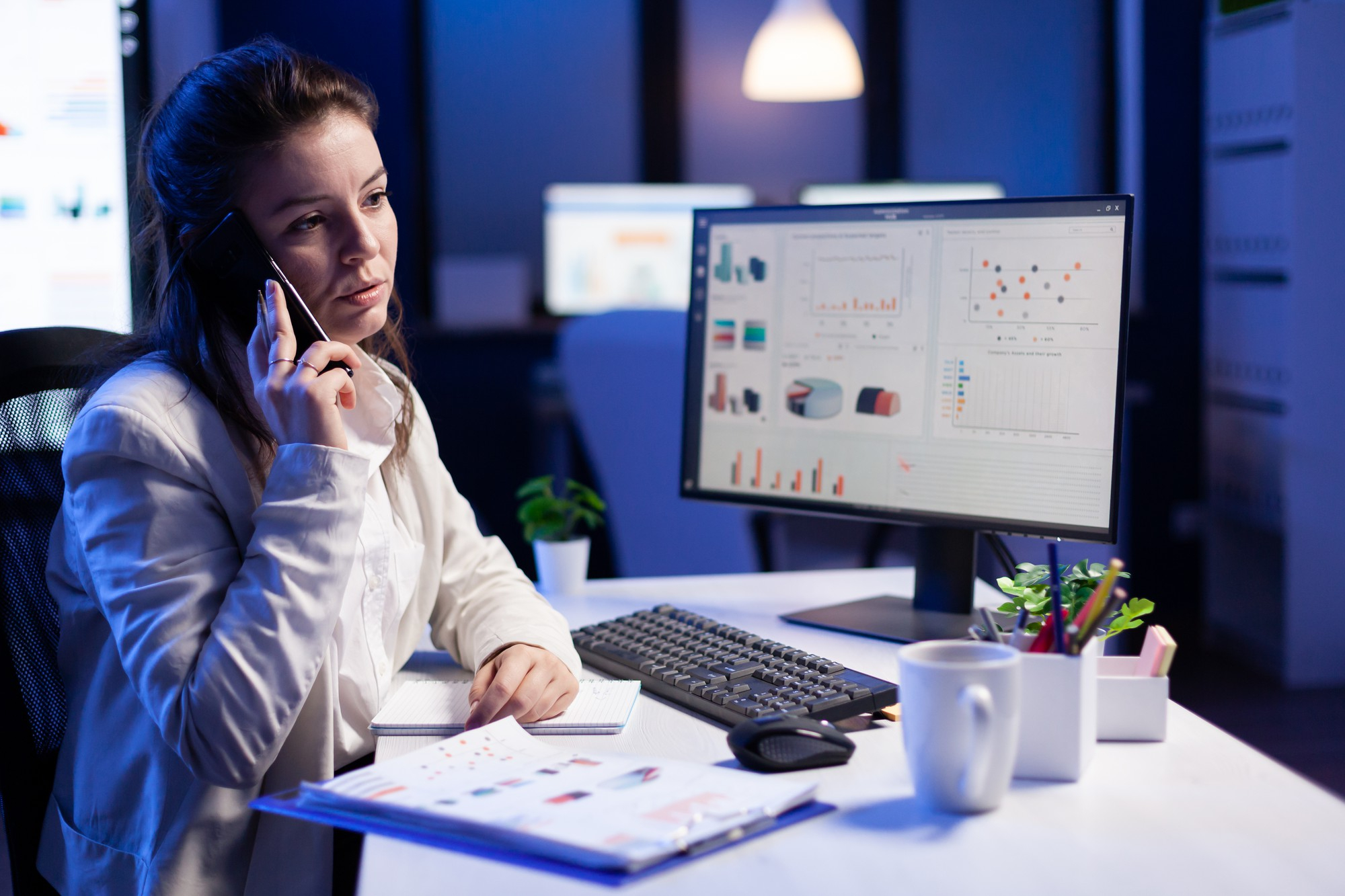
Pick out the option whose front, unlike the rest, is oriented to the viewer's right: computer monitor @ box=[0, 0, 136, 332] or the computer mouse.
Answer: the computer mouse

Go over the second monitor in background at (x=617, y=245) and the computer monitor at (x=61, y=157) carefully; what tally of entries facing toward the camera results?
2

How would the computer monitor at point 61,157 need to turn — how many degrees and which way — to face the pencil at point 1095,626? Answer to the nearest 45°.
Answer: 0° — it already faces it

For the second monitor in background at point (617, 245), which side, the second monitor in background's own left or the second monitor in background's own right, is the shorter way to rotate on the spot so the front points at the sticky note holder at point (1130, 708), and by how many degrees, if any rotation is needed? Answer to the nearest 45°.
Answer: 0° — it already faces it

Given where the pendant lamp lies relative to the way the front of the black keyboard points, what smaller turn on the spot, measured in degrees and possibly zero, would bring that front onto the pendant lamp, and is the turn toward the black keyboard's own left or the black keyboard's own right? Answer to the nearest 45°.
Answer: approximately 135° to the black keyboard's own right

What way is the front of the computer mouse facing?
to the viewer's right

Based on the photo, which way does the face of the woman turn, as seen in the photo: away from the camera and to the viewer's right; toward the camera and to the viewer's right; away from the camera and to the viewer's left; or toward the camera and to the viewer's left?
toward the camera and to the viewer's right
